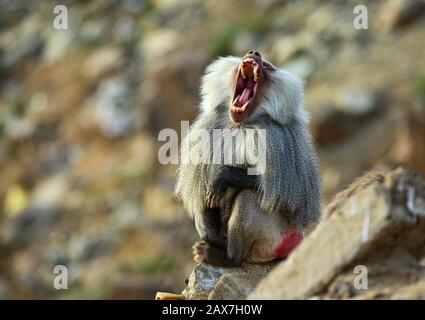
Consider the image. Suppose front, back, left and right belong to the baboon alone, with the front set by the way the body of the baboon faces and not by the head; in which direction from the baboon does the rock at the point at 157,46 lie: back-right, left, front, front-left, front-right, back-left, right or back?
back-right

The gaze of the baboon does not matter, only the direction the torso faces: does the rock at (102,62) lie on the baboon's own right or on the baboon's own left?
on the baboon's own right

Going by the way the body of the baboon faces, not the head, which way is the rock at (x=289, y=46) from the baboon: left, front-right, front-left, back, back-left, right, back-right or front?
back-right

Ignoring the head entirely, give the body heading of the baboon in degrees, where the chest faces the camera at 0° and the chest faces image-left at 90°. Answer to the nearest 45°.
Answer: approximately 45°

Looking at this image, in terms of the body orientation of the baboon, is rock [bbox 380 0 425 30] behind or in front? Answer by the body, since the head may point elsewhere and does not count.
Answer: behind

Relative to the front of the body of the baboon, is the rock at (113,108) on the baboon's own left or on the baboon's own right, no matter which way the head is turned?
on the baboon's own right

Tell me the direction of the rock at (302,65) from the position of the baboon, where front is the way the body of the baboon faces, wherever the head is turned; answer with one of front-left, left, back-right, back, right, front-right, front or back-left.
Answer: back-right

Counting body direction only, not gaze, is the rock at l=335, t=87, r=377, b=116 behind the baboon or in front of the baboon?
behind
